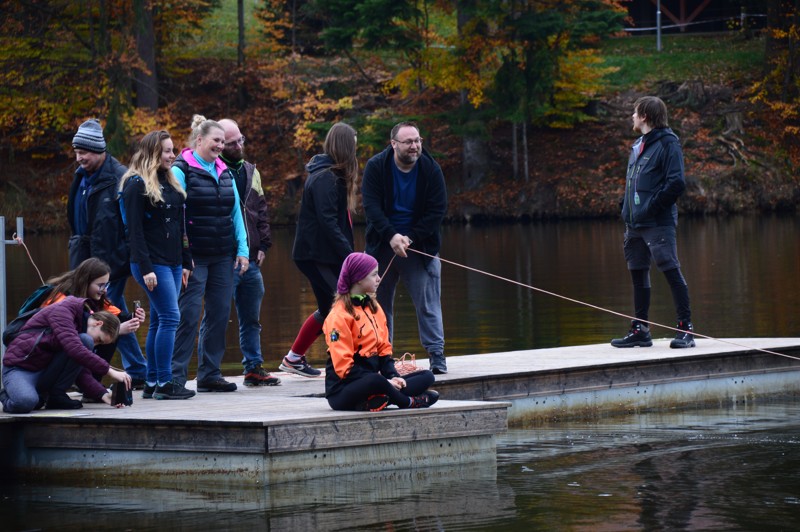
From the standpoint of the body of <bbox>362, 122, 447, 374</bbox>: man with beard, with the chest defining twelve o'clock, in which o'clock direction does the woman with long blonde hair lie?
The woman with long blonde hair is roughly at 2 o'clock from the man with beard.

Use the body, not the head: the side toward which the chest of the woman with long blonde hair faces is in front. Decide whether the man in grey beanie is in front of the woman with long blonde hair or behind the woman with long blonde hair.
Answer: behind

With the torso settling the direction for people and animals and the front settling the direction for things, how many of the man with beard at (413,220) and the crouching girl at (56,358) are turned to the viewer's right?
1

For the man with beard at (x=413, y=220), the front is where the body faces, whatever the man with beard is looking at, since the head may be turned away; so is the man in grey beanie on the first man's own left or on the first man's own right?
on the first man's own right

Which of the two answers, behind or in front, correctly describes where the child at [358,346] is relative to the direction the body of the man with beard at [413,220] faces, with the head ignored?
in front

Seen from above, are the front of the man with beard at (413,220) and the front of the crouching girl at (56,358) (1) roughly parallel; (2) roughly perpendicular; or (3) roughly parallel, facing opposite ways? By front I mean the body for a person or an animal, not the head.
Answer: roughly perpendicular

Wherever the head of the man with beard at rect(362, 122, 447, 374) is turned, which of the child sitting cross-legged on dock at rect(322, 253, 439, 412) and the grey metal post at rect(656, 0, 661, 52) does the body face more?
the child sitting cross-legged on dock

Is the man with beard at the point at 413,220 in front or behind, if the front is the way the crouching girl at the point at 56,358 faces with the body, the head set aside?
in front

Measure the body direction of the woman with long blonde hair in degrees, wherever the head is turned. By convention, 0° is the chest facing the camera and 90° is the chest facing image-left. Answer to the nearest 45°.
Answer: approximately 315°

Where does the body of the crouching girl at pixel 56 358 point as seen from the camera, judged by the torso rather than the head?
to the viewer's right

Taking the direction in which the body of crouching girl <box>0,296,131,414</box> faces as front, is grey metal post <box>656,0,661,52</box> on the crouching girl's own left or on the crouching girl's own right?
on the crouching girl's own left
